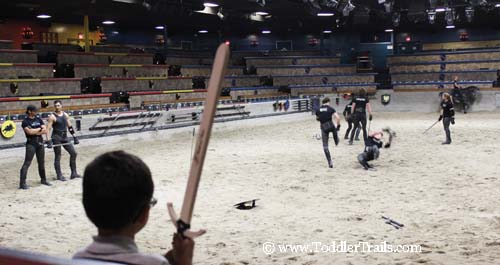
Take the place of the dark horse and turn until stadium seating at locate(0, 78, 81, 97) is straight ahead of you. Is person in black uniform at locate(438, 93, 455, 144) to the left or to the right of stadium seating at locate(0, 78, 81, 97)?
left

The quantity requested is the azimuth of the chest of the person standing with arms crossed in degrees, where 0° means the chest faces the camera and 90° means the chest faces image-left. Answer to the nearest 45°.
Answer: approximately 315°

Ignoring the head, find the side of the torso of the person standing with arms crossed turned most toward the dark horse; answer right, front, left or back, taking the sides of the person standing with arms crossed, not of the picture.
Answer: left

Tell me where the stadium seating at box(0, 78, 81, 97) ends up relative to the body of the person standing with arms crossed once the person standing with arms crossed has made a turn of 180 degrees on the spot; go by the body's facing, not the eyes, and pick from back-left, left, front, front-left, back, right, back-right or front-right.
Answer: front-right

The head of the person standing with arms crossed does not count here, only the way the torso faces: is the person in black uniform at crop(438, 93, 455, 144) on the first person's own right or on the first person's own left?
on the first person's own left

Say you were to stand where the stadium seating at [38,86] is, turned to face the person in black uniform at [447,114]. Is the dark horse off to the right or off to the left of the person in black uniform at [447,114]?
left
